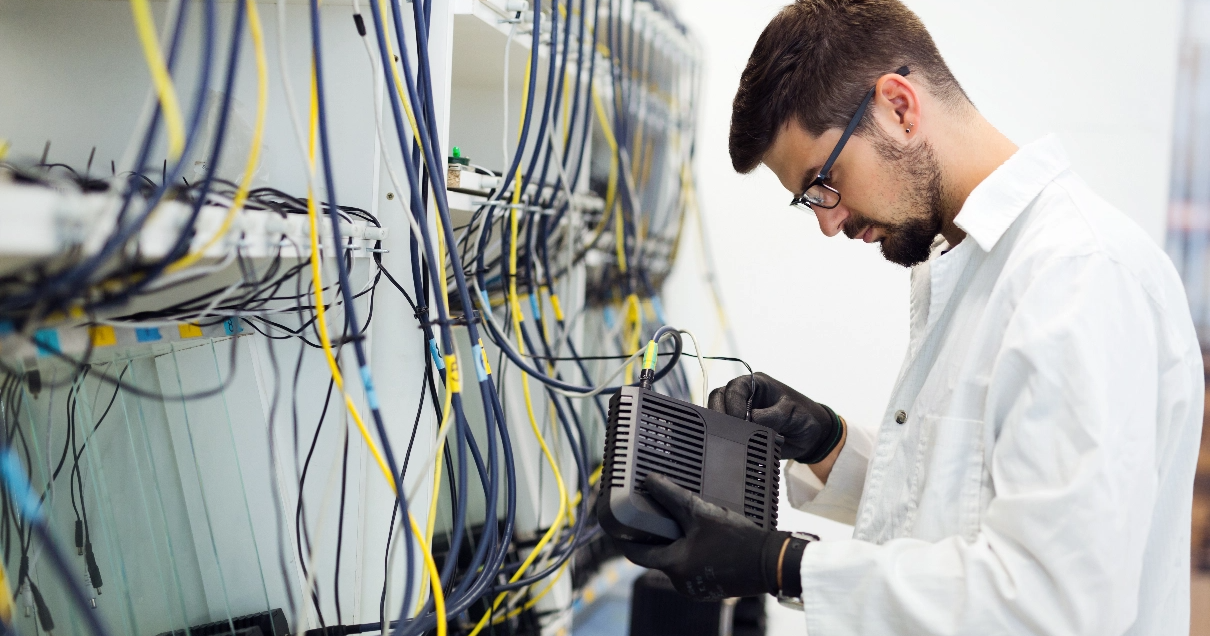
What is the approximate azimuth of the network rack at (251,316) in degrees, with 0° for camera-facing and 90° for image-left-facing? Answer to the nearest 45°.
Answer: approximately 315°

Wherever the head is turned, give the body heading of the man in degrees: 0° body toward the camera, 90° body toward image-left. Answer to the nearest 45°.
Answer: approximately 90°

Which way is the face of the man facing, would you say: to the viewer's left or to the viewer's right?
to the viewer's left
